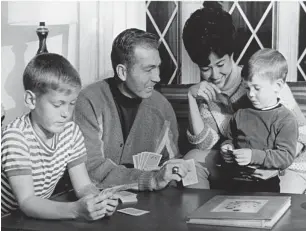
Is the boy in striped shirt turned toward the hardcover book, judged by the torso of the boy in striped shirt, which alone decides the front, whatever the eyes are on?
yes

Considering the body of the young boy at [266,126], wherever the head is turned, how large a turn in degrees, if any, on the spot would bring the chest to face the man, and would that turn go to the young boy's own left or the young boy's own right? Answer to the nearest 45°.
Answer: approximately 45° to the young boy's own right

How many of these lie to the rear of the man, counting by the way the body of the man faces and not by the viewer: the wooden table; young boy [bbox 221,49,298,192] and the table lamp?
1

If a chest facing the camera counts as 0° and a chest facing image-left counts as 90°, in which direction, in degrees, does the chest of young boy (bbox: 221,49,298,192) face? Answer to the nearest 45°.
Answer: approximately 45°

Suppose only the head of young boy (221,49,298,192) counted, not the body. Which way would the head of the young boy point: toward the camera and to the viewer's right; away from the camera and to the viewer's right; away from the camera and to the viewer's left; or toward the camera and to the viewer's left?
toward the camera and to the viewer's left

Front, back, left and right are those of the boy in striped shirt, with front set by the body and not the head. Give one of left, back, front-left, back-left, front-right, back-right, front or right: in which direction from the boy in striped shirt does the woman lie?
left

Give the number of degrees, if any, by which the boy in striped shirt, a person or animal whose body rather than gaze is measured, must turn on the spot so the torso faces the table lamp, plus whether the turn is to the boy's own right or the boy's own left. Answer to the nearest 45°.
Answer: approximately 135° to the boy's own left

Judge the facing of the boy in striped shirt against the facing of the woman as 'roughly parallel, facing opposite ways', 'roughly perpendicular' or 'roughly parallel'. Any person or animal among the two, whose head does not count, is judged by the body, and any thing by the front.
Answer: roughly perpendicular

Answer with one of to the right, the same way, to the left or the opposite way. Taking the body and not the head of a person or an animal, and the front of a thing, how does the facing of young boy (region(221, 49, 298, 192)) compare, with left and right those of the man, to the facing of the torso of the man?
to the right
